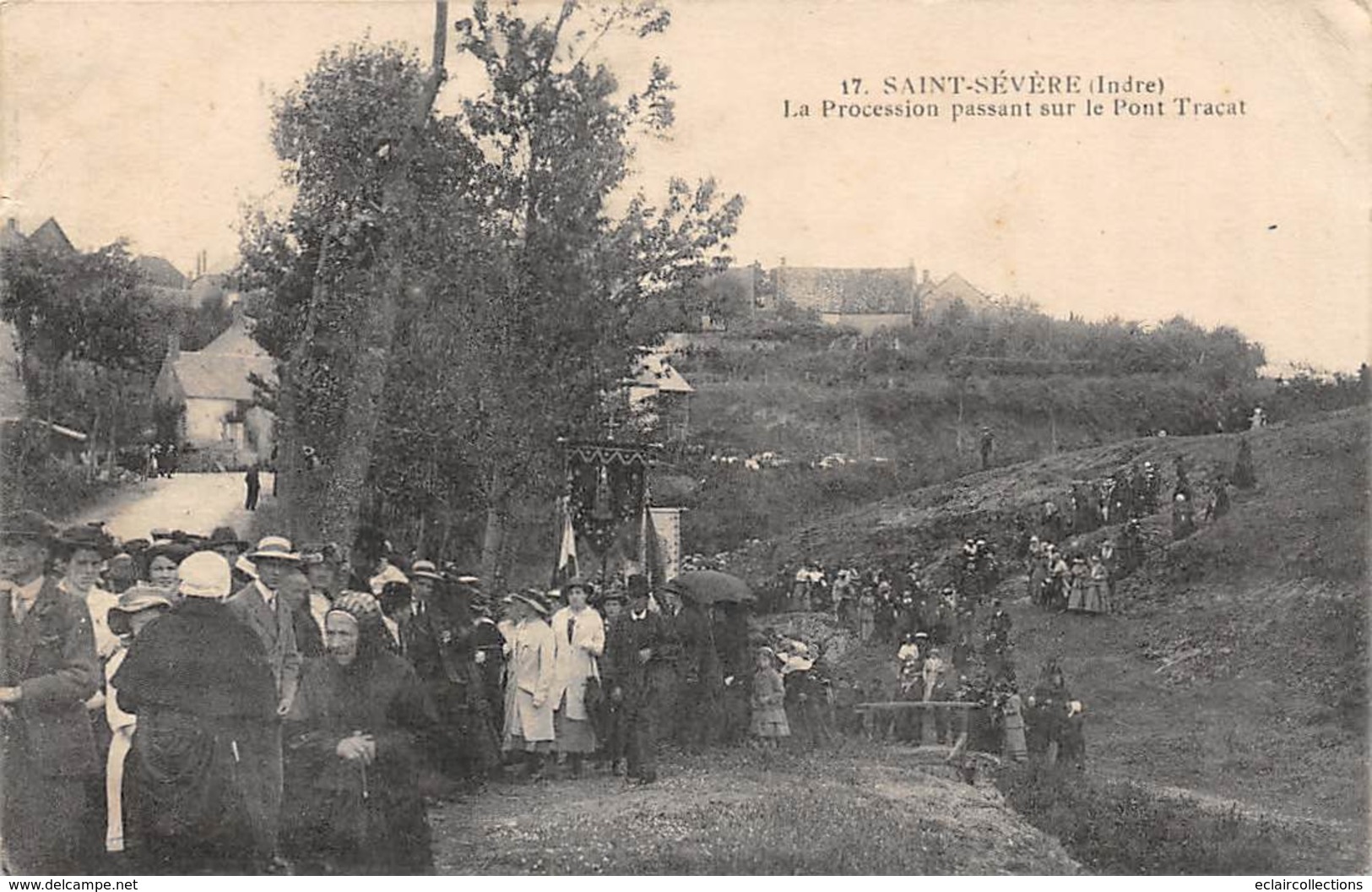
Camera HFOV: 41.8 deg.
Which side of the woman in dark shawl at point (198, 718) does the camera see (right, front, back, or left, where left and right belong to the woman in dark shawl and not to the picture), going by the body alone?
back

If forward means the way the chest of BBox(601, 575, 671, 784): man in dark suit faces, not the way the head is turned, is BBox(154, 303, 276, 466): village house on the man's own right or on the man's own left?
on the man's own right

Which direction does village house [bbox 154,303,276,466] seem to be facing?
toward the camera

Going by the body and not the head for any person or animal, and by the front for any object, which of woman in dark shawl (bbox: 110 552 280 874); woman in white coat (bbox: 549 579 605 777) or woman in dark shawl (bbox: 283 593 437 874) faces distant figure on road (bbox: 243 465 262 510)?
woman in dark shawl (bbox: 110 552 280 874)

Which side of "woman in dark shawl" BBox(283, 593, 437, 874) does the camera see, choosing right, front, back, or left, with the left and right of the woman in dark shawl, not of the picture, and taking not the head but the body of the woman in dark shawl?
front

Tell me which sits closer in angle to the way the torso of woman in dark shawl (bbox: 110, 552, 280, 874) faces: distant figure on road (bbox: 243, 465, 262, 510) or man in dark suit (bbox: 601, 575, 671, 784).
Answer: the distant figure on road

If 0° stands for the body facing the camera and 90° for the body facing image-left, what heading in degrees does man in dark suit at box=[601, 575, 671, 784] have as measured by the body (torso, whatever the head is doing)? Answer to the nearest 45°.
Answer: approximately 0°

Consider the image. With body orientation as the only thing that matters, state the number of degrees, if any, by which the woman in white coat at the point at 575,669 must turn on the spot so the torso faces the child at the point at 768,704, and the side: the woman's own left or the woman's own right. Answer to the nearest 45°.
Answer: approximately 90° to the woman's own left

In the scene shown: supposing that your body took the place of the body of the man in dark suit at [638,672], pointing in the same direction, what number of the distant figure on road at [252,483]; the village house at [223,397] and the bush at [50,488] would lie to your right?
3

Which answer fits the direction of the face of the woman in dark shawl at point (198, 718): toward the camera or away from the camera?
away from the camera
